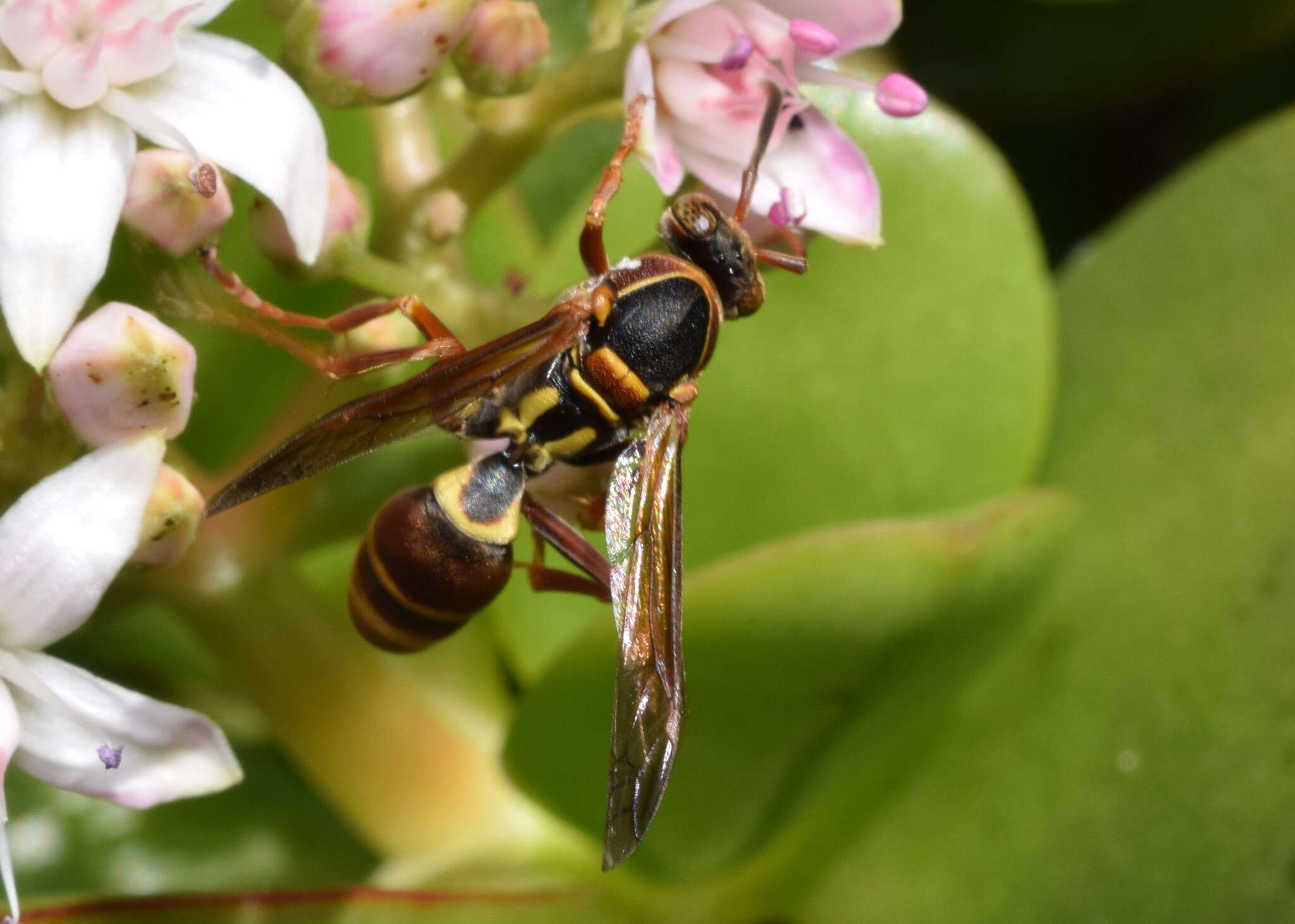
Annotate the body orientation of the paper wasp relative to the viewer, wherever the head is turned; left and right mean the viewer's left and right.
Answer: facing away from the viewer and to the right of the viewer
